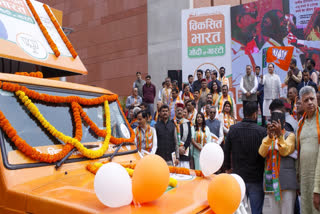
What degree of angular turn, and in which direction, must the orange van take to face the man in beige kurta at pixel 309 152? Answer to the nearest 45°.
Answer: approximately 45° to its left

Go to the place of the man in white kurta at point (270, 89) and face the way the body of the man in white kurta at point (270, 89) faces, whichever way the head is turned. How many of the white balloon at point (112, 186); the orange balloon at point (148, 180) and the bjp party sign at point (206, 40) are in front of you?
2

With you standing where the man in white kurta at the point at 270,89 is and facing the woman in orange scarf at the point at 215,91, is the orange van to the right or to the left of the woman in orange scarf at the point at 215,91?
left

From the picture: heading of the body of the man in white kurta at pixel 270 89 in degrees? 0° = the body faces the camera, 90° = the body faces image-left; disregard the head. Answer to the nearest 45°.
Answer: approximately 0°

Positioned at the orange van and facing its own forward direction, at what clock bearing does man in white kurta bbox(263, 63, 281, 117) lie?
The man in white kurta is roughly at 9 o'clock from the orange van.

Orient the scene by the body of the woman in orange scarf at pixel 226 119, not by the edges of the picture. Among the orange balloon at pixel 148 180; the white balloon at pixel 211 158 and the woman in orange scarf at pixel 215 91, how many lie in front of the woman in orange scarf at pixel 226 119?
2

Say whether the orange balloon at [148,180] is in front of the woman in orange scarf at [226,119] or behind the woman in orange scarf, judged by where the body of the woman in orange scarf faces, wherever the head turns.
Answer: in front

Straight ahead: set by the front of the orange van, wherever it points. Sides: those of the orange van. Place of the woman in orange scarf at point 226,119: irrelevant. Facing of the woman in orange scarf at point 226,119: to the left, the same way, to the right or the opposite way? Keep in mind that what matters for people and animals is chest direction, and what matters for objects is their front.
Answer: to the right

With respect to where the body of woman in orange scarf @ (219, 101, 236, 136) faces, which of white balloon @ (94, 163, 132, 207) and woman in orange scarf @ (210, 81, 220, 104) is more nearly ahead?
the white balloon

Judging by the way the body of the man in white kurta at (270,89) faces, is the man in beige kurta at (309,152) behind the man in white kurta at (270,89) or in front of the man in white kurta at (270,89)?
in front

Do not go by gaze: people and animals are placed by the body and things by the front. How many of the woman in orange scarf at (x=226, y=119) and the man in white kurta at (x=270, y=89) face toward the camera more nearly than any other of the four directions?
2

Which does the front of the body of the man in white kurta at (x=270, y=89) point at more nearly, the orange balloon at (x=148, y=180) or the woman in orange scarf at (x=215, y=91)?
the orange balloon

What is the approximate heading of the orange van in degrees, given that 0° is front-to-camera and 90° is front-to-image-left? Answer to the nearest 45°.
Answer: approximately 315°
